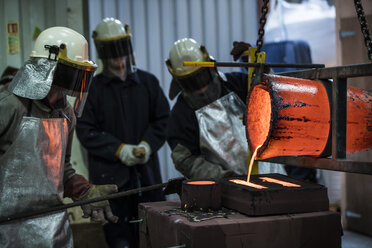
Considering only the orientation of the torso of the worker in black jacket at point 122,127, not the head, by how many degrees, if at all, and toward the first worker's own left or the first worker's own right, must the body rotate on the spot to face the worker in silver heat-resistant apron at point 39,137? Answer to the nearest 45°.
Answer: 0° — they already face them

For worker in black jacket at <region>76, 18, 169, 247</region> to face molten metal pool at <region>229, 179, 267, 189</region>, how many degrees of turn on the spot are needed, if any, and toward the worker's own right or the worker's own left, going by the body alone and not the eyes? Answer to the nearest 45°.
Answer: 0° — they already face it

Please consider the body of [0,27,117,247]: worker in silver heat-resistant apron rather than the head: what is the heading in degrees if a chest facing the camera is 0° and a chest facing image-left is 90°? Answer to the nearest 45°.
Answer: approximately 315°

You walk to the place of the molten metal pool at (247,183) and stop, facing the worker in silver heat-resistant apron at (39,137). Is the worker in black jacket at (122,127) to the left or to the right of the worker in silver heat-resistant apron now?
right

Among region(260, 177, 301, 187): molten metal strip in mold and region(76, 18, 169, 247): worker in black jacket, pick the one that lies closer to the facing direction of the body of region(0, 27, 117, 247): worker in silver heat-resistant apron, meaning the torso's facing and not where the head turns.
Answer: the molten metal strip in mold

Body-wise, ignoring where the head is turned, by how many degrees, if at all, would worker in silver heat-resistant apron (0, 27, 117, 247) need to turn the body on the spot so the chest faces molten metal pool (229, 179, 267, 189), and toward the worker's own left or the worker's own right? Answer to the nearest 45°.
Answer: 0° — they already face it

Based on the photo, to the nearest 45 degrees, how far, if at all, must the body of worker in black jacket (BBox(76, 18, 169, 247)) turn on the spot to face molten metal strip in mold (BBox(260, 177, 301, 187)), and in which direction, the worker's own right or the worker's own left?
0° — they already face it
